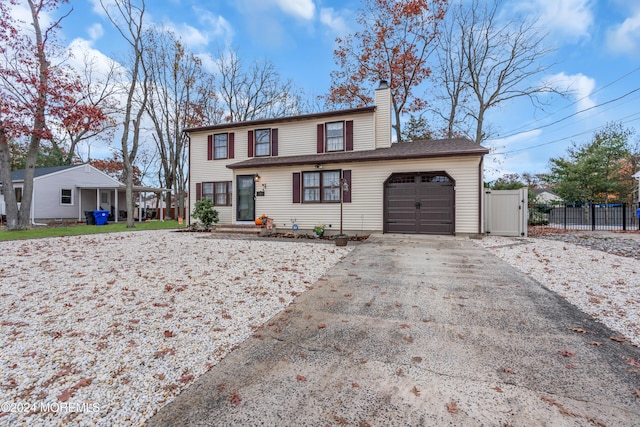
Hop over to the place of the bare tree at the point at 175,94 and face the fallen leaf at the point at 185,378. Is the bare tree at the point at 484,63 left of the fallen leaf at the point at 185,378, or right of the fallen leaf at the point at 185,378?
left

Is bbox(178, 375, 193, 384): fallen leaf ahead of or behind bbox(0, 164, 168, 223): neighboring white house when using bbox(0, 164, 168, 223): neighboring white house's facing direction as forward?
ahead

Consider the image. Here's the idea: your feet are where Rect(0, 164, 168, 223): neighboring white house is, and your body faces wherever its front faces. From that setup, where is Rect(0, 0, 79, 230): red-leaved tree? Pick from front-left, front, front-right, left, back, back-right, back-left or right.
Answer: front-right

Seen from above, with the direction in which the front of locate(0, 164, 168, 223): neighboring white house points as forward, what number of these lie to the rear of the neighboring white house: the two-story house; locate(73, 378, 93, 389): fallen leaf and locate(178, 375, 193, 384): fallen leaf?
0

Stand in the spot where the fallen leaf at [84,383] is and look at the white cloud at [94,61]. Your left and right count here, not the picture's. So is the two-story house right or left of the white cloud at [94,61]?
right

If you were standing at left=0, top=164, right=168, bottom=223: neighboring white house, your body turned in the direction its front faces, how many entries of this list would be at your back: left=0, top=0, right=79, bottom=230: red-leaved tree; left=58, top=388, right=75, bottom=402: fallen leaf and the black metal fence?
0

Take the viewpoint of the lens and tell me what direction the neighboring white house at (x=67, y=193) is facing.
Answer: facing the viewer and to the right of the viewer

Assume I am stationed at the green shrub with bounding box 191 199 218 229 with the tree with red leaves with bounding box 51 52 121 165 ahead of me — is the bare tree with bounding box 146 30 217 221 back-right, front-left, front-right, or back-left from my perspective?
front-right

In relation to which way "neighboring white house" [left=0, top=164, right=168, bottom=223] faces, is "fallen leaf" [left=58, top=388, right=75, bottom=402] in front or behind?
in front
